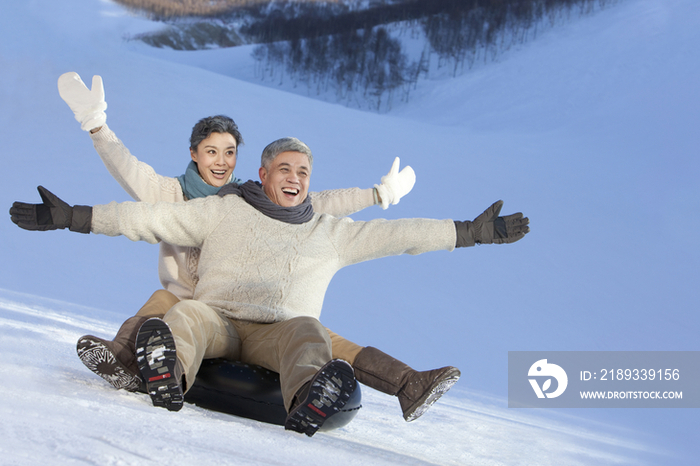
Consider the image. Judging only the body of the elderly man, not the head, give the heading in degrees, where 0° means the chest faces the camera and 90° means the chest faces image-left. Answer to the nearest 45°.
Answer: approximately 0°

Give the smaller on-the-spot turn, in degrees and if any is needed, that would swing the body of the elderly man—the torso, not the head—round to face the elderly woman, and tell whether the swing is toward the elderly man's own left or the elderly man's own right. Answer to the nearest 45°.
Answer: approximately 135° to the elderly man's own right

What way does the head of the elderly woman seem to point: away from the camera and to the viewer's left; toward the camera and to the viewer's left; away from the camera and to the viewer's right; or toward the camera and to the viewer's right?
toward the camera and to the viewer's right

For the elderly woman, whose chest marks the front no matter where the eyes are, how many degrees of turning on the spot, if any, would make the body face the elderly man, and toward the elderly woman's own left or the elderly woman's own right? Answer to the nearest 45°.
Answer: approximately 45° to the elderly woman's own left

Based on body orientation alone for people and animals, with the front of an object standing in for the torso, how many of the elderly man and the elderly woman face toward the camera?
2

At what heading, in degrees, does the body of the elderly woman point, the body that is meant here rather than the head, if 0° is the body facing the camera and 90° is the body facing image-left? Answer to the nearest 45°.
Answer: approximately 0°
